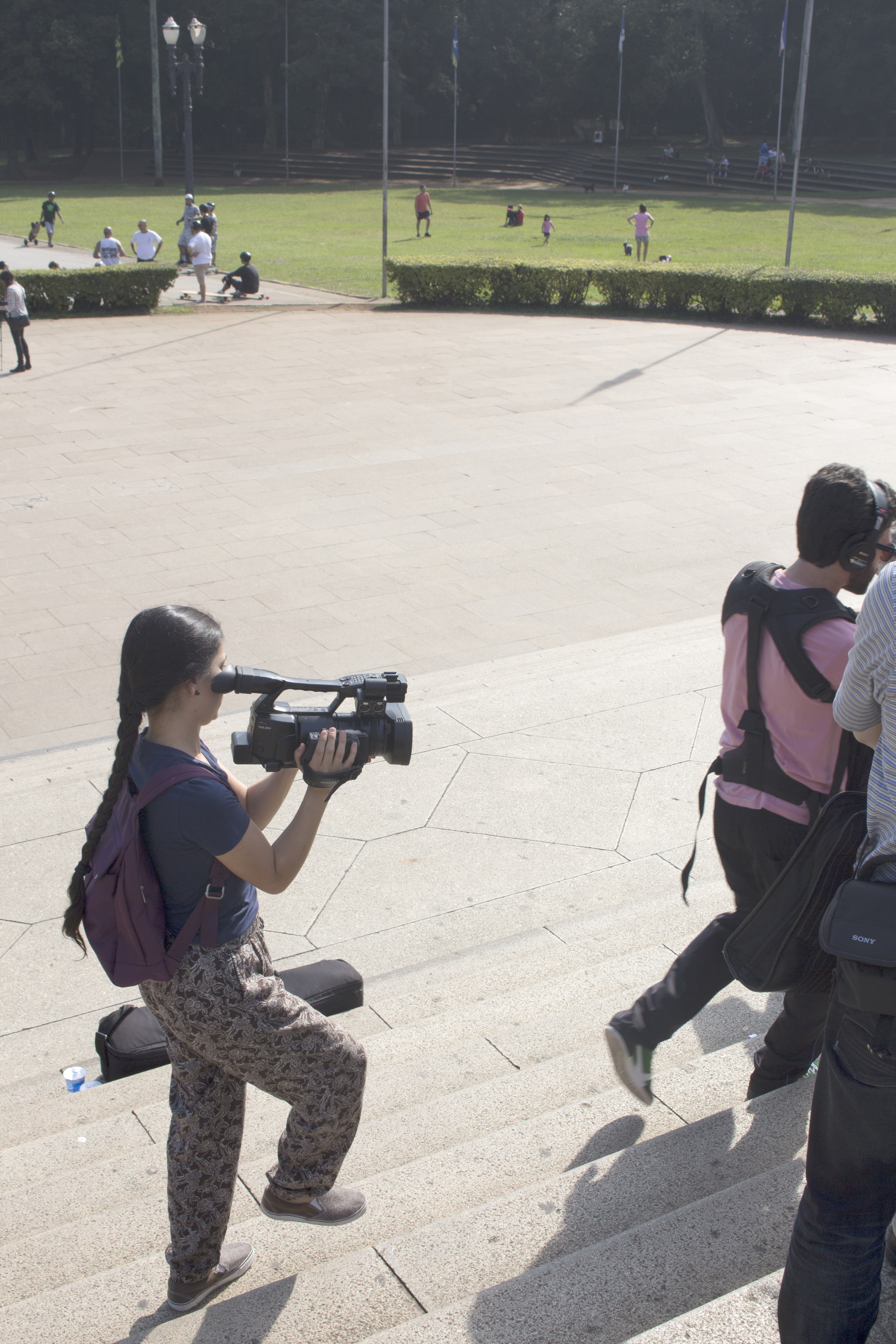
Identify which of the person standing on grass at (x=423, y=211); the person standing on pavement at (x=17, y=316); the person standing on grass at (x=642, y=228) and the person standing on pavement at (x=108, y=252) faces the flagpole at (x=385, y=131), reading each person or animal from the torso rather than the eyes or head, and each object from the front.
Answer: the person standing on grass at (x=423, y=211)

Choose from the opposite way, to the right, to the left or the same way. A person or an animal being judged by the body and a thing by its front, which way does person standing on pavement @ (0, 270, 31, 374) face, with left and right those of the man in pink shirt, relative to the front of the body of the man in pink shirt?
the opposite way

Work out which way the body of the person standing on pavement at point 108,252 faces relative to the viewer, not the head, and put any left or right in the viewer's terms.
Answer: facing away from the viewer

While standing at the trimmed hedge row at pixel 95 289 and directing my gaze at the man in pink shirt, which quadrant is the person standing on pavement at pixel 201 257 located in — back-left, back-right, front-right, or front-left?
back-left

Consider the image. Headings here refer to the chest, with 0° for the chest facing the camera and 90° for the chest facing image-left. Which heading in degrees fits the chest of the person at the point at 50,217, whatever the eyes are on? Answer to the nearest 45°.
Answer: approximately 0°

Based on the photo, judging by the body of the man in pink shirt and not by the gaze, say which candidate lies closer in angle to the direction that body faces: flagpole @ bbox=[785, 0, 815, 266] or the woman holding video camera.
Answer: the flagpole

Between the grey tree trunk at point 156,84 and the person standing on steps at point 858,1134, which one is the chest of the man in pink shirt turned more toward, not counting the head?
the grey tree trunk

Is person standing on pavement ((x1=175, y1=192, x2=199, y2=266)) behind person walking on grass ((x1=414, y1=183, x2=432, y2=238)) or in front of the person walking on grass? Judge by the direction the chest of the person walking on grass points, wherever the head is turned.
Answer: in front

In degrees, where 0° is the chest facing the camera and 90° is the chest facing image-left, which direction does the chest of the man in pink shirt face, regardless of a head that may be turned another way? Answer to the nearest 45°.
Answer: approximately 225°
